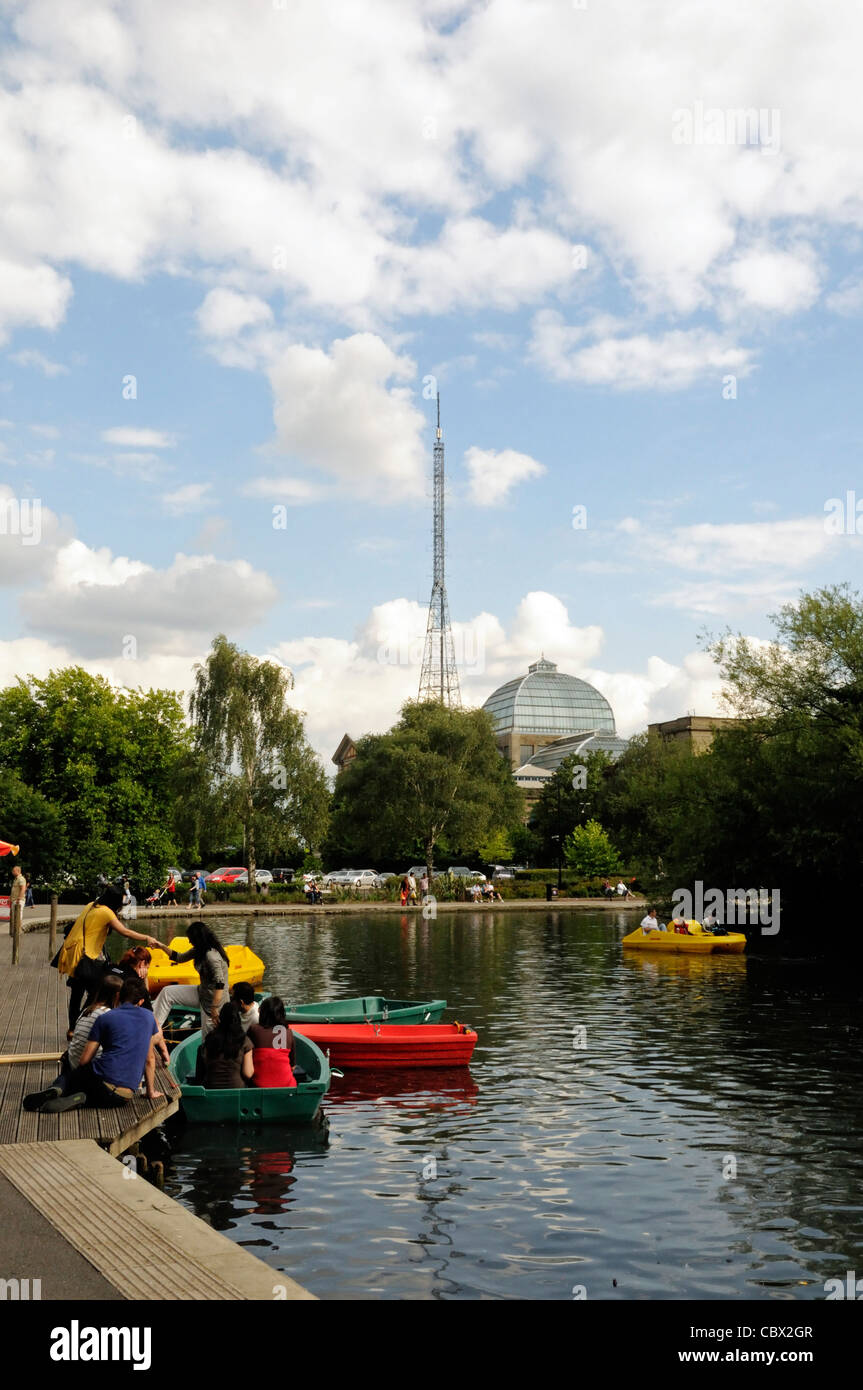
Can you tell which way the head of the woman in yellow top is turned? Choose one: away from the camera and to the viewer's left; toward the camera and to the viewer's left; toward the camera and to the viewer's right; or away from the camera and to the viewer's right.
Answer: away from the camera and to the viewer's right

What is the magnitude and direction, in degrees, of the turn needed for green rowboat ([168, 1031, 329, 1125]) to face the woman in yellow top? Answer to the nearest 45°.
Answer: approximately 45° to its left

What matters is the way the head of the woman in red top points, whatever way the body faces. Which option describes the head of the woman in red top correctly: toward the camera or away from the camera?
away from the camera

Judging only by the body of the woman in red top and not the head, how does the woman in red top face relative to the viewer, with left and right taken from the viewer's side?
facing away from the viewer

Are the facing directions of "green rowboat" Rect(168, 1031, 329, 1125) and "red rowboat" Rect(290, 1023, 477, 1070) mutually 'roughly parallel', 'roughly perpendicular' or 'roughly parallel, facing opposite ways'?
roughly perpendicular

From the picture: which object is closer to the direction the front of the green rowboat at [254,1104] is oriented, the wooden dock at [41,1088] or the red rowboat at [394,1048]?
the red rowboat

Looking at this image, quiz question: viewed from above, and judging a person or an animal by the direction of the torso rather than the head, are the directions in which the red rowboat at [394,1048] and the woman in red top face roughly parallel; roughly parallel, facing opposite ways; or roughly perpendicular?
roughly perpendicular

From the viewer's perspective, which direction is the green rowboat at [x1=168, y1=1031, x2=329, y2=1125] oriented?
away from the camera
